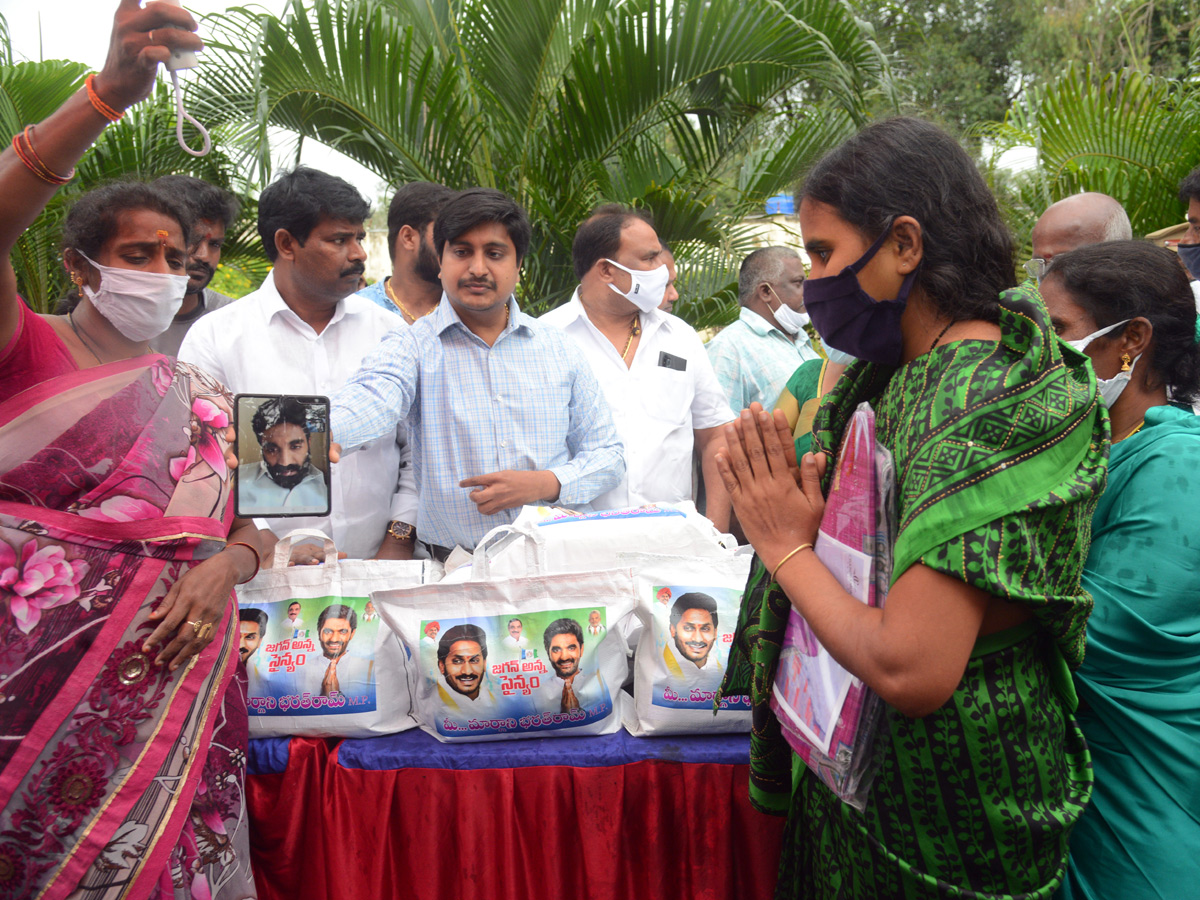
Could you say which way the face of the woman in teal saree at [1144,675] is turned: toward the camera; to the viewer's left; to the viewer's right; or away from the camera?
to the viewer's left

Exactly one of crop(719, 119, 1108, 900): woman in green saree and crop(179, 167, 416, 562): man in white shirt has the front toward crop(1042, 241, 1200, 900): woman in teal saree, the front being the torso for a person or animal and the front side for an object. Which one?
the man in white shirt

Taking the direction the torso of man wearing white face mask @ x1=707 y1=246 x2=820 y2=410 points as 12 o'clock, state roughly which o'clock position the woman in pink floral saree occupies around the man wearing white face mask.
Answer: The woman in pink floral saree is roughly at 2 o'clock from the man wearing white face mask.

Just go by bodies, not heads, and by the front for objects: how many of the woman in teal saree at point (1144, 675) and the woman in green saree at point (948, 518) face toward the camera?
0

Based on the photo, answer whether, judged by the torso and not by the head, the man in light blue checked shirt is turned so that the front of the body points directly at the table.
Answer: yes

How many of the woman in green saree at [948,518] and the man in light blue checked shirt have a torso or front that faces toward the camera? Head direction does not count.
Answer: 1

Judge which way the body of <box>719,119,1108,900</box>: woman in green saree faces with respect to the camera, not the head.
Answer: to the viewer's left

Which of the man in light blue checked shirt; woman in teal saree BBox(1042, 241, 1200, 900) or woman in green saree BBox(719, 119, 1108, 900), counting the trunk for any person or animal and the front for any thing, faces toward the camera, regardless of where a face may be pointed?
the man in light blue checked shirt

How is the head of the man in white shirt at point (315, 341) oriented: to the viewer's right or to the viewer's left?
to the viewer's right

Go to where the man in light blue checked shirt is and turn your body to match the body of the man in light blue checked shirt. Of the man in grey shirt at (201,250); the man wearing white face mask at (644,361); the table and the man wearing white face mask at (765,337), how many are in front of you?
1

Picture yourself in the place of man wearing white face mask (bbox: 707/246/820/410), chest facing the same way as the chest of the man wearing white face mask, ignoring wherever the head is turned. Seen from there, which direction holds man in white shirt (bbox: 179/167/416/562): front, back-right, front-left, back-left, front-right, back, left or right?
right

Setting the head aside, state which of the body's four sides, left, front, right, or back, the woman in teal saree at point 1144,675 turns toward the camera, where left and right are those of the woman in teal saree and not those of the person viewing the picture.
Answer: left

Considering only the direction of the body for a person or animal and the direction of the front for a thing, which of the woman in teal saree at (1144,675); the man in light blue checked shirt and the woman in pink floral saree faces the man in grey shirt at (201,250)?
the woman in teal saree

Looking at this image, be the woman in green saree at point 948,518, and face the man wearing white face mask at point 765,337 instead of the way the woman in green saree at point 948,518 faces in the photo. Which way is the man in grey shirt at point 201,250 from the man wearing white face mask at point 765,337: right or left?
left
